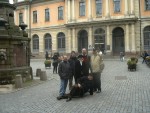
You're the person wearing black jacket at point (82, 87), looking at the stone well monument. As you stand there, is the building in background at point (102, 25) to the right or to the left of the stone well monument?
right

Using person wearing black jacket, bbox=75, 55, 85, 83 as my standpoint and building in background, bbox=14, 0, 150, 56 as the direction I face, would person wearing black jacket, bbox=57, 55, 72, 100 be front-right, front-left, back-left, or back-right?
back-left

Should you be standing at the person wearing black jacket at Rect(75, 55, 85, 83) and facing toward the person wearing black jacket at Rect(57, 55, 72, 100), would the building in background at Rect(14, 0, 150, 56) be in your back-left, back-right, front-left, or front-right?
back-right

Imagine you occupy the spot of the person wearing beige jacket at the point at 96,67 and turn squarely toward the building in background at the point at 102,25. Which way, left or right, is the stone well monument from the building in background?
left
